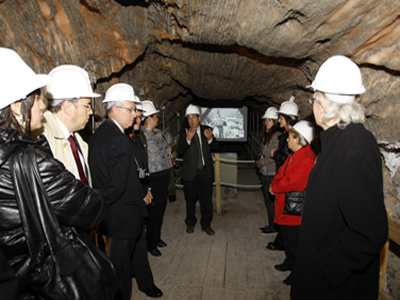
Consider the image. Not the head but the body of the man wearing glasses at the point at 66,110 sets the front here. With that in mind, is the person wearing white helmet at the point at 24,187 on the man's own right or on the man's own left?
on the man's own right

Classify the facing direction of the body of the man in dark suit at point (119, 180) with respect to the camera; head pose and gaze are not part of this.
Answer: to the viewer's right

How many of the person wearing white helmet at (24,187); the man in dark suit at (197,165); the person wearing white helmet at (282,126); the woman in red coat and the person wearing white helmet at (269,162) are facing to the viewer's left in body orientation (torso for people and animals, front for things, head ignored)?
3

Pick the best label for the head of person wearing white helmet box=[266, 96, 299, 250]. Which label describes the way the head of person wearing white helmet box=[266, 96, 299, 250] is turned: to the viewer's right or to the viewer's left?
to the viewer's left

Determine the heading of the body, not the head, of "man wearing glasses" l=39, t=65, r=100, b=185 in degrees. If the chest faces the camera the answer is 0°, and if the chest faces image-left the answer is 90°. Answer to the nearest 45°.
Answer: approximately 270°

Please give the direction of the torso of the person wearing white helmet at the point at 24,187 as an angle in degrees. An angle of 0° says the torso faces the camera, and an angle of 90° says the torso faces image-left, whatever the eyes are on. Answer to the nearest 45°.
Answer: approximately 270°

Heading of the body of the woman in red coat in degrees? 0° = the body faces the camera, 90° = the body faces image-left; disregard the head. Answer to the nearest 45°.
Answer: approximately 90°

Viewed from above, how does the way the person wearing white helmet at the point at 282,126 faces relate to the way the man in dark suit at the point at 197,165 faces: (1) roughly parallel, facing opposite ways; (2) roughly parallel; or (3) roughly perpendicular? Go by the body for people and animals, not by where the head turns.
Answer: roughly perpendicular

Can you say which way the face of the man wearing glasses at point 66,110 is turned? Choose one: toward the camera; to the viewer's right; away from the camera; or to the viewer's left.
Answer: to the viewer's right

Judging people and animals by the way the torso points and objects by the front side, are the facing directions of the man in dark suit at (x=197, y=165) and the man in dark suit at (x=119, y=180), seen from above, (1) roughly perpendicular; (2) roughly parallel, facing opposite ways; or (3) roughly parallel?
roughly perpendicular

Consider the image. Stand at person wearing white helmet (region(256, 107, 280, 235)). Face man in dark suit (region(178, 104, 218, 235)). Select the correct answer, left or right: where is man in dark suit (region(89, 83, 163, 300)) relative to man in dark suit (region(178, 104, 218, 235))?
left

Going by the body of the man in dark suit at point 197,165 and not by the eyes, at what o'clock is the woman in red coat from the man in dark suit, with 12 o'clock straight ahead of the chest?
The woman in red coat is roughly at 11 o'clock from the man in dark suit.

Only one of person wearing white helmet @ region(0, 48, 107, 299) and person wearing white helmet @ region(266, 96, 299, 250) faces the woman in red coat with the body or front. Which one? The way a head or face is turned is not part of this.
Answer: person wearing white helmet @ region(0, 48, 107, 299)
